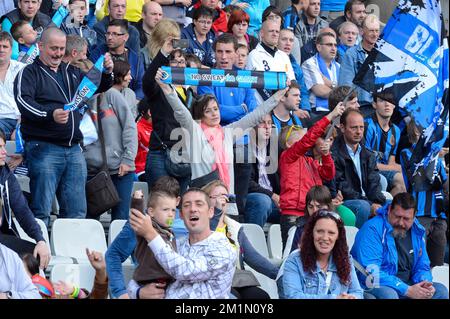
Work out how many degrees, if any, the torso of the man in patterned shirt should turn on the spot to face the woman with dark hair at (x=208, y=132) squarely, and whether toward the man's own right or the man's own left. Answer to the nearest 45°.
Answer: approximately 135° to the man's own right

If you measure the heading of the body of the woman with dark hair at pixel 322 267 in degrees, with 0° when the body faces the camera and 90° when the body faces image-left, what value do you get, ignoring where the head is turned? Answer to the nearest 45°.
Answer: approximately 0°

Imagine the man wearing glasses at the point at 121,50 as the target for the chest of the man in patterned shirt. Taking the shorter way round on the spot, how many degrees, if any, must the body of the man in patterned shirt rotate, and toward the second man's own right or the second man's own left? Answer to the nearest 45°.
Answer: approximately 135° to the second man's own right

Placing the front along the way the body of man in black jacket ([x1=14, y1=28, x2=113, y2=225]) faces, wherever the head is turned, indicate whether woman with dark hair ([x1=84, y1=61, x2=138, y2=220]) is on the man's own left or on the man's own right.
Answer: on the man's own left
